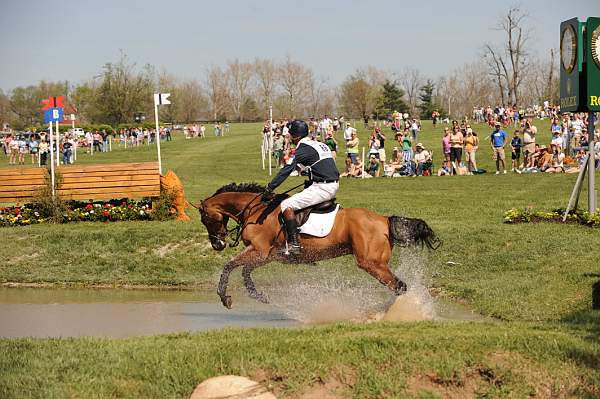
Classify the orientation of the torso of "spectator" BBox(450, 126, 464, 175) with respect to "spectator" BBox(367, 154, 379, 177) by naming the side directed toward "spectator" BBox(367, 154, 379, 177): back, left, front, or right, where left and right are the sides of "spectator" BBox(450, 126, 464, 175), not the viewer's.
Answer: right

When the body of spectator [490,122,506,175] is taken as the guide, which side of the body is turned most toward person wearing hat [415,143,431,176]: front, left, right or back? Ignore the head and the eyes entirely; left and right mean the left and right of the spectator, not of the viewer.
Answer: right

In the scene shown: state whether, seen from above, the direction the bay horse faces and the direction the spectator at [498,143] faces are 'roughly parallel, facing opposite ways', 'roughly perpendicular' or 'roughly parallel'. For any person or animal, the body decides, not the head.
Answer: roughly perpendicular

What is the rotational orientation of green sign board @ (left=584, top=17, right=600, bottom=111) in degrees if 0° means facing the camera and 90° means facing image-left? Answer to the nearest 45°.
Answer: approximately 0°

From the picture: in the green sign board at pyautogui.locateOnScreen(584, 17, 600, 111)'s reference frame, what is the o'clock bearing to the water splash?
The water splash is roughly at 1 o'clock from the green sign board.

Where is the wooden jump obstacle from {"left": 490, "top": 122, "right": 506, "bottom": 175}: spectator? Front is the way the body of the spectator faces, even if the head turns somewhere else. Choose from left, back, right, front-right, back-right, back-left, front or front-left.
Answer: front-right

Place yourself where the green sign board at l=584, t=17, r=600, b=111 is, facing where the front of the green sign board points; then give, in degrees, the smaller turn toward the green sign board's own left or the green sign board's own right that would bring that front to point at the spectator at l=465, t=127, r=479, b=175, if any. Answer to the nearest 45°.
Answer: approximately 180°

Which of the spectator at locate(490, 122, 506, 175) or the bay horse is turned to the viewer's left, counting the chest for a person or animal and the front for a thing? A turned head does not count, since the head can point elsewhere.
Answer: the bay horse

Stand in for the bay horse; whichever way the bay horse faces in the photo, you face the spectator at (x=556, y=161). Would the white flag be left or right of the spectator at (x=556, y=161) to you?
left

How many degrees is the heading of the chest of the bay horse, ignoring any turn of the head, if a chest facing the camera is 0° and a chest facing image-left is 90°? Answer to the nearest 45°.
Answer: approximately 90°

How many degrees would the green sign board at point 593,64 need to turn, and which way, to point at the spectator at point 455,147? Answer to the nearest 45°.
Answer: approximately 180°

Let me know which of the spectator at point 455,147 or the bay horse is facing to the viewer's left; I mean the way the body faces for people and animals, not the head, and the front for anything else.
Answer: the bay horse

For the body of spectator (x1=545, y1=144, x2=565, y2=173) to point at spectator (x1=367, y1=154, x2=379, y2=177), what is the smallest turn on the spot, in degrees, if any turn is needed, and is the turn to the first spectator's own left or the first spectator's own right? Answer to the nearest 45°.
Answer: approximately 45° to the first spectator's own right

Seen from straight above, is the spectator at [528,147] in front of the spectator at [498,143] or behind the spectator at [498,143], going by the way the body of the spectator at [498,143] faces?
behind
